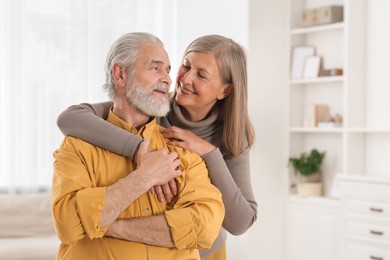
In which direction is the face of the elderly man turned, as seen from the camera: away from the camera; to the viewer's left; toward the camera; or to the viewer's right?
to the viewer's right

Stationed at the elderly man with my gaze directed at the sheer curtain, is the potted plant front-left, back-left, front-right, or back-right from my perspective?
front-right

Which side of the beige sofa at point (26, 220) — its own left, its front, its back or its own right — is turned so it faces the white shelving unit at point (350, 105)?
left

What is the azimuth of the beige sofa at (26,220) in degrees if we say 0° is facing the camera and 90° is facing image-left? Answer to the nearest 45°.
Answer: approximately 0°

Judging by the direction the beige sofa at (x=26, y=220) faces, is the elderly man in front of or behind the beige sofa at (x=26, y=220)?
in front

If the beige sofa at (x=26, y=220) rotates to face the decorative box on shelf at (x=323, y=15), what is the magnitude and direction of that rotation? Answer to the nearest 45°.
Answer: approximately 90° to its left

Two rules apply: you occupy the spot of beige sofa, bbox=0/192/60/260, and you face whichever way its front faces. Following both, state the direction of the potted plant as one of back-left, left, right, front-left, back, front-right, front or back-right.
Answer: left
